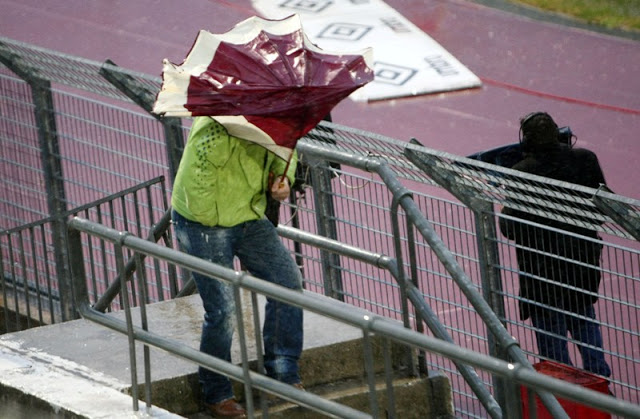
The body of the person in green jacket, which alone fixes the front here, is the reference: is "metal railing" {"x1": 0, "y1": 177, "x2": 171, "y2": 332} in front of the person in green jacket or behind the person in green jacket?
behind

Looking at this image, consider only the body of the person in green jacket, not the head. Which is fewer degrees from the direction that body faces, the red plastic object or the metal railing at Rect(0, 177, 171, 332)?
the red plastic object

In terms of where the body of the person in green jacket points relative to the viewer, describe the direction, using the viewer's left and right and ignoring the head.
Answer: facing the viewer and to the right of the viewer

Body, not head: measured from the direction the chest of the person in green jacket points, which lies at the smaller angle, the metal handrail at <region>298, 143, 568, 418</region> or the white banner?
the metal handrail

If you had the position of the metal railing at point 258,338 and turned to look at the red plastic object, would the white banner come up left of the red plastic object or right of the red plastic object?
left

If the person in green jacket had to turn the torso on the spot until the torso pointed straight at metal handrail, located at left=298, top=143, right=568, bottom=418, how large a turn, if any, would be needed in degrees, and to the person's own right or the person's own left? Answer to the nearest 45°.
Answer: approximately 45° to the person's own left

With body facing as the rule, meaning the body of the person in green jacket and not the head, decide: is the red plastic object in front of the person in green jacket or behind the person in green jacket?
in front
